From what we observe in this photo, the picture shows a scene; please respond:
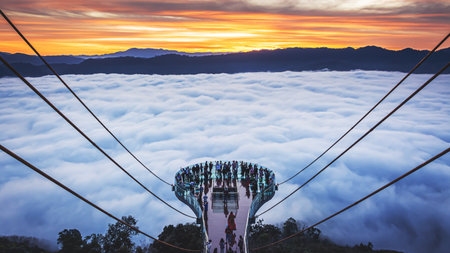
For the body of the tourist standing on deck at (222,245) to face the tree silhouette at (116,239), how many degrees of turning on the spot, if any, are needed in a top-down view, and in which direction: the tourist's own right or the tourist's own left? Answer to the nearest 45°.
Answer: approximately 45° to the tourist's own left

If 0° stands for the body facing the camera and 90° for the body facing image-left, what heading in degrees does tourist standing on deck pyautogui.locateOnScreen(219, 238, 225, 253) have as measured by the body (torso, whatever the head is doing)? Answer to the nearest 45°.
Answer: approximately 180°

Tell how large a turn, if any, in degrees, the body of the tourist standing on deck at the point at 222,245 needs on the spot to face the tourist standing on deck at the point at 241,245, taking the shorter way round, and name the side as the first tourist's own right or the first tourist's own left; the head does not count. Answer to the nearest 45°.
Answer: approximately 90° to the first tourist's own right
